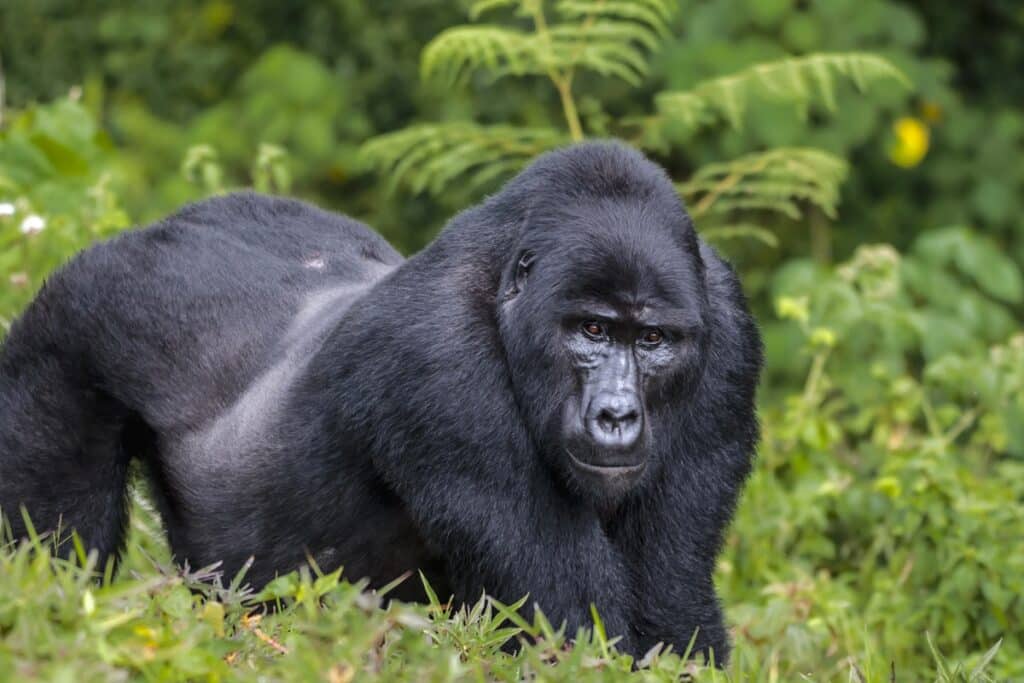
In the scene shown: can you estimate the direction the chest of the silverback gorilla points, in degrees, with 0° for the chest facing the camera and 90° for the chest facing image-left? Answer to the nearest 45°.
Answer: approximately 315°

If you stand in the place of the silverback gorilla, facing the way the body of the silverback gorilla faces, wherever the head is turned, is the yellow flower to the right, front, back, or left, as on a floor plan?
left

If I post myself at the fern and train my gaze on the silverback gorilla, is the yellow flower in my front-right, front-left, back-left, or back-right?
back-left

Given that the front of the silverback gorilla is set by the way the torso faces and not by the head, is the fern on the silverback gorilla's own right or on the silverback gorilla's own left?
on the silverback gorilla's own left
